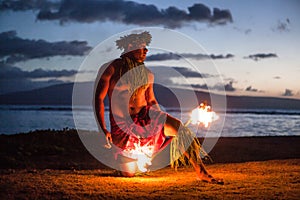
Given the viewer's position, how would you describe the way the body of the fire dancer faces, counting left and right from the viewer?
facing the viewer and to the right of the viewer

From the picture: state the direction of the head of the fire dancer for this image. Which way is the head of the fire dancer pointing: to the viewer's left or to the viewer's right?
to the viewer's right
